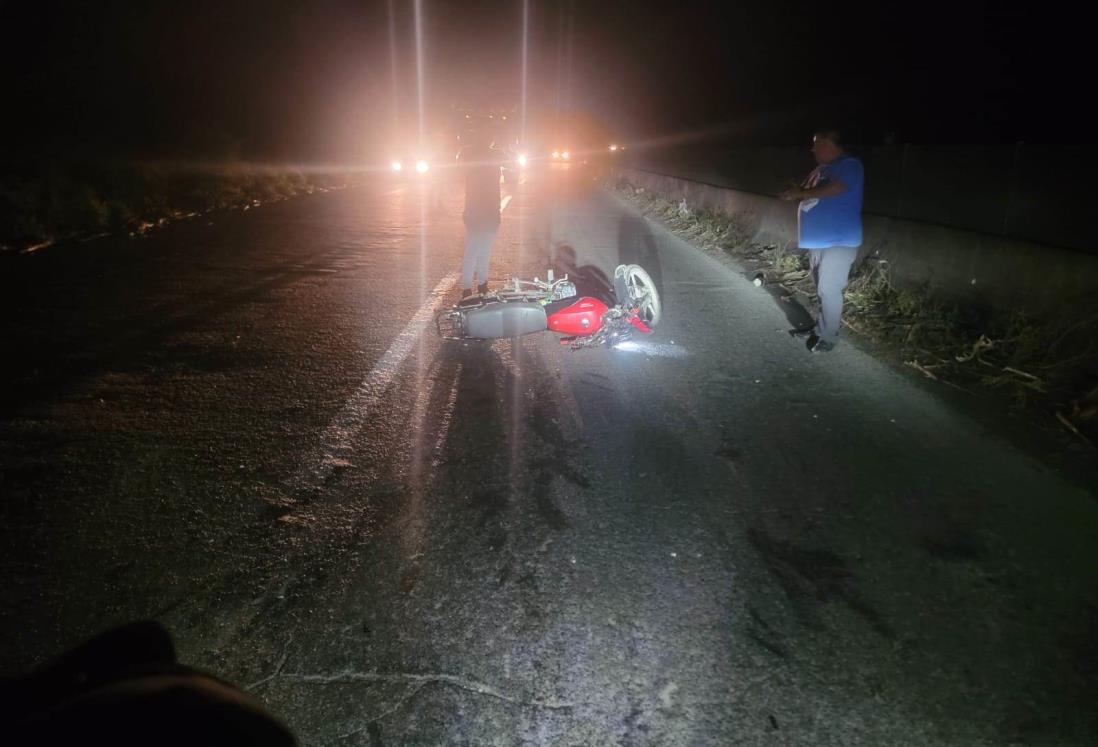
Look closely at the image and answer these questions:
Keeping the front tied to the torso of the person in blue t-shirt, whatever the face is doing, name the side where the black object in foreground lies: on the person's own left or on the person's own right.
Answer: on the person's own left

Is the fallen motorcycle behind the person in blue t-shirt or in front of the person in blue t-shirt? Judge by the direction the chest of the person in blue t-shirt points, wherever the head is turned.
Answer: in front

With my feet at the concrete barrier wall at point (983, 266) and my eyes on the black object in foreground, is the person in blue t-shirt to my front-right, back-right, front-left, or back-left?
front-right

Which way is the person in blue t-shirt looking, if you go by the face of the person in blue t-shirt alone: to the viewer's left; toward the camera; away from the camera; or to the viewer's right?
to the viewer's left

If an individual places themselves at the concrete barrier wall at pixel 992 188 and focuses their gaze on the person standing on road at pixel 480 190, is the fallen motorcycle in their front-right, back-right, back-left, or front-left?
front-left

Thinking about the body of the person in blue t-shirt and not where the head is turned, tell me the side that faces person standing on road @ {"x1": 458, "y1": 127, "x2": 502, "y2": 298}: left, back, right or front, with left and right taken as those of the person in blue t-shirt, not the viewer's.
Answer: front

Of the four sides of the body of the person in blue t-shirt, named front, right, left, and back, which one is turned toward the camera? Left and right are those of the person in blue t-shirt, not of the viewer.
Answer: left

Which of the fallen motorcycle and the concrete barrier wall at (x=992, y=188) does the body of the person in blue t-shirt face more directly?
the fallen motorcycle

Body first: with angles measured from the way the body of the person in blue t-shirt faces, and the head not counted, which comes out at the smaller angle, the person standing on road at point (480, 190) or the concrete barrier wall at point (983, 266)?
the person standing on road

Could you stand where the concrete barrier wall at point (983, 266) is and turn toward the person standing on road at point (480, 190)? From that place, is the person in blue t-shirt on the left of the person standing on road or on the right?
left
